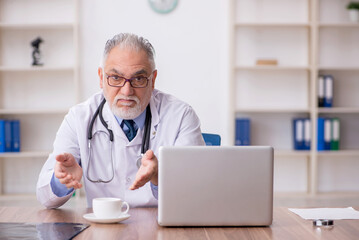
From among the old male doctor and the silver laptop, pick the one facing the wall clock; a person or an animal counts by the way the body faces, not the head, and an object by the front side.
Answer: the silver laptop

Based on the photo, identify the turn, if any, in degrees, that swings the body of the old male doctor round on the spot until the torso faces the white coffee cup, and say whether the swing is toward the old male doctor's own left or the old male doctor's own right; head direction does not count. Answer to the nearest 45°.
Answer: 0° — they already face it

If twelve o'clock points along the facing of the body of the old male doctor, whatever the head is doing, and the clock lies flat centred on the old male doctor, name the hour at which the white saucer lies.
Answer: The white saucer is roughly at 12 o'clock from the old male doctor.

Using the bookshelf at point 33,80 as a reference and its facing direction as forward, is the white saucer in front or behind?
in front

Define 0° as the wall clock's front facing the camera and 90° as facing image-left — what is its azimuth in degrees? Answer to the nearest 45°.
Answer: approximately 0°

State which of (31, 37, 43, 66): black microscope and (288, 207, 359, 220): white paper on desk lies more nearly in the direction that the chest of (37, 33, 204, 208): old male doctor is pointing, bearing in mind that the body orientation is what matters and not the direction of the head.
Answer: the white paper on desk

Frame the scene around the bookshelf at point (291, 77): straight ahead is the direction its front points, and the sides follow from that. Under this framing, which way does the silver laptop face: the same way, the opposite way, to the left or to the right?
the opposite way

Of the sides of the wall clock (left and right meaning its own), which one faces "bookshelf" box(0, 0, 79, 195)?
right

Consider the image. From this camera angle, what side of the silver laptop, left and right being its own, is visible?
back

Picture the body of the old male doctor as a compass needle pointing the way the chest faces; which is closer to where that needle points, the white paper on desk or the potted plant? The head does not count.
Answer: the white paper on desk

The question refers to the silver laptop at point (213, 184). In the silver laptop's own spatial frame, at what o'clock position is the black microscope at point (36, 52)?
The black microscope is roughly at 11 o'clock from the silver laptop.

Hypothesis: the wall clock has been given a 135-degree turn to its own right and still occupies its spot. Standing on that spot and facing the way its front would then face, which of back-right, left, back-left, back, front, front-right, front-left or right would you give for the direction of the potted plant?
back-right

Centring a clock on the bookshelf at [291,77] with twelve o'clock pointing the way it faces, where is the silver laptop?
The silver laptop is roughly at 12 o'clock from the bookshelf.

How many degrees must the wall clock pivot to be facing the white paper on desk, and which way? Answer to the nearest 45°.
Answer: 0° — it already faces it
